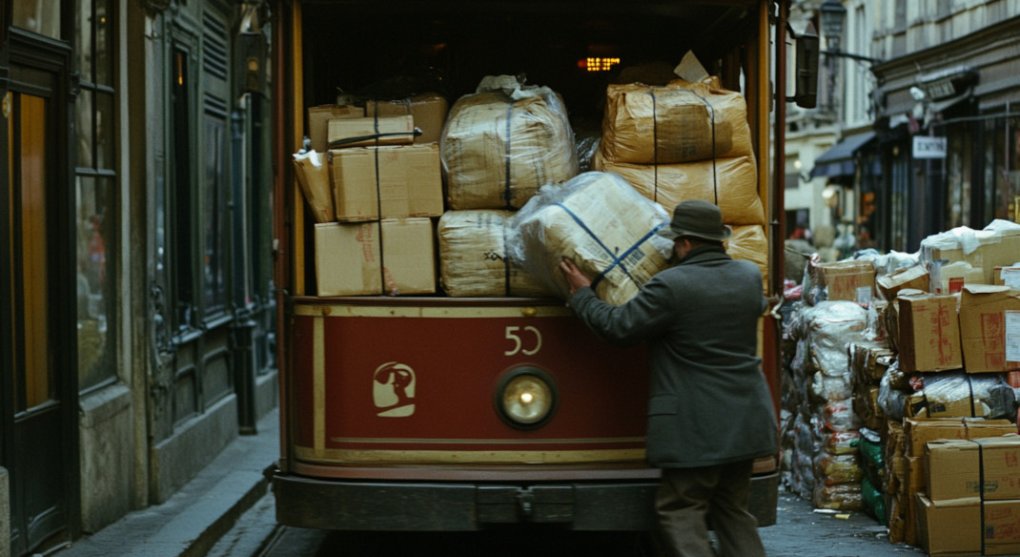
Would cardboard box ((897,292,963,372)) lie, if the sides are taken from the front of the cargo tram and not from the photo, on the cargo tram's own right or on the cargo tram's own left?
on the cargo tram's own left

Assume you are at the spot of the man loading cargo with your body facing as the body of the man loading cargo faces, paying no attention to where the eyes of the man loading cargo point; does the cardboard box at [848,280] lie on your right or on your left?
on your right

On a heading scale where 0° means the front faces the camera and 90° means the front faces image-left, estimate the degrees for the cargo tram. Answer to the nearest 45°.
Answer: approximately 0°

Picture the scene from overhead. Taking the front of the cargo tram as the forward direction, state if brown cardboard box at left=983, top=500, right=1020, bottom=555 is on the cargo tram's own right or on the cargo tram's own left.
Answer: on the cargo tram's own left

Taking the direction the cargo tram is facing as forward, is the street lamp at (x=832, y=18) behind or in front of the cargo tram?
behind

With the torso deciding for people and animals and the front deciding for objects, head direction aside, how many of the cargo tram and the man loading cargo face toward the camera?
1

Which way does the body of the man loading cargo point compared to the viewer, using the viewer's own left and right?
facing away from the viewer and to the left of the viewer
